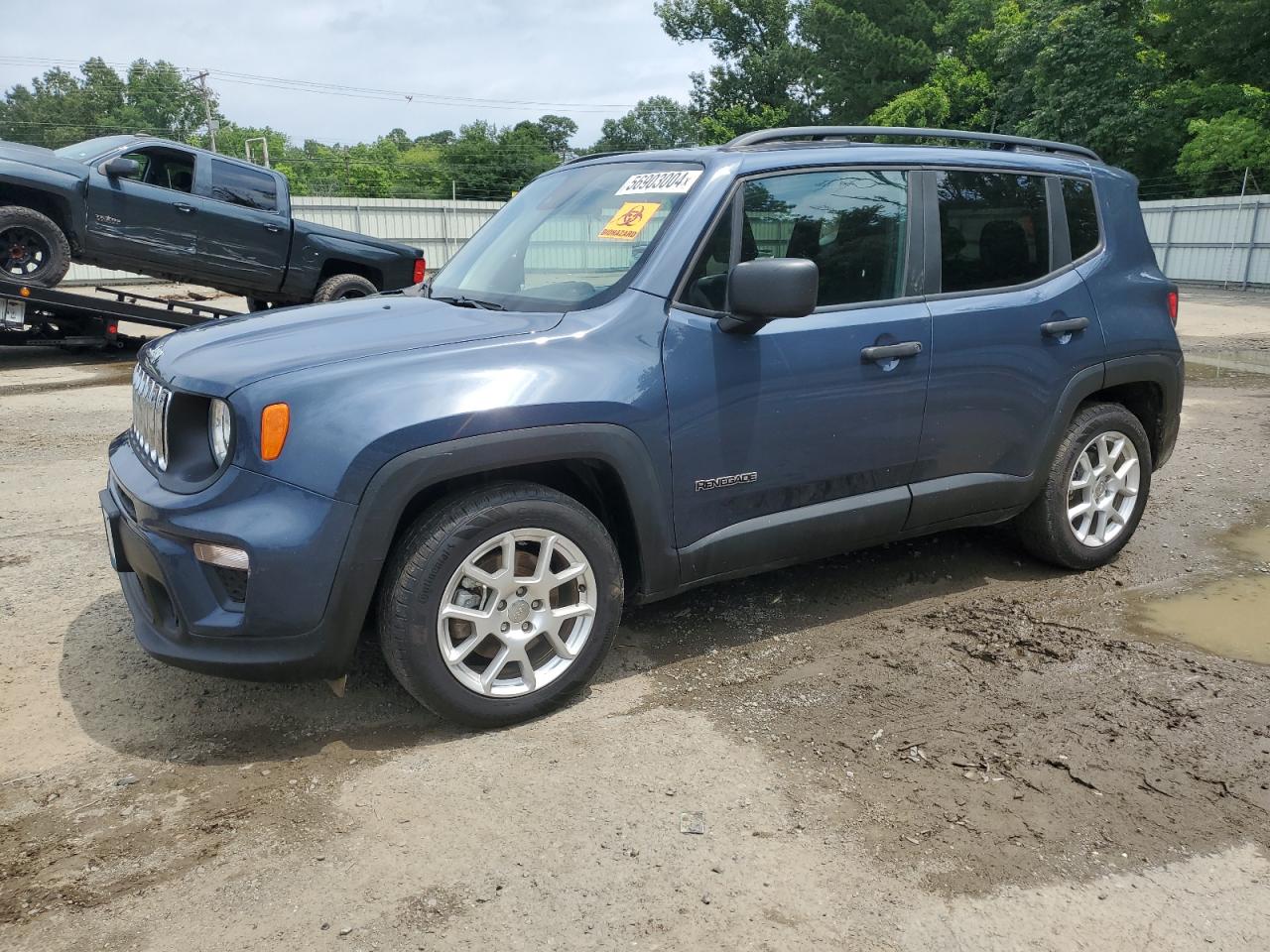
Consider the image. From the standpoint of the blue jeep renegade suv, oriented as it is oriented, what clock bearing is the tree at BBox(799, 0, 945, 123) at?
The tree is roughly at 5 o'clock from the blue jeep renegade suv.

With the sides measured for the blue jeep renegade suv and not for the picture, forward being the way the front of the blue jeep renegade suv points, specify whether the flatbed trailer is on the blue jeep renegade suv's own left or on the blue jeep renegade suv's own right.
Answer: on the blue jeep renegade suv's own right

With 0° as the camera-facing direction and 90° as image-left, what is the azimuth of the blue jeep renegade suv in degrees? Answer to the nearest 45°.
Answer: approximately 45°

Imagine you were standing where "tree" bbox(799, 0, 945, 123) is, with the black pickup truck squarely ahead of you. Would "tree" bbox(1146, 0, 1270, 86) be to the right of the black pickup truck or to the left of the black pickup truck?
left

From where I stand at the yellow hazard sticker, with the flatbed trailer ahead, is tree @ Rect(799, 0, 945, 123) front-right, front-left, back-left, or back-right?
front-right

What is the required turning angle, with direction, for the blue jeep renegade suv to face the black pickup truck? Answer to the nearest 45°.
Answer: approximately 90° to its right

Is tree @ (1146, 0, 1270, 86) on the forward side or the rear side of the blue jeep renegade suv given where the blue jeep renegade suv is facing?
on the rear side
